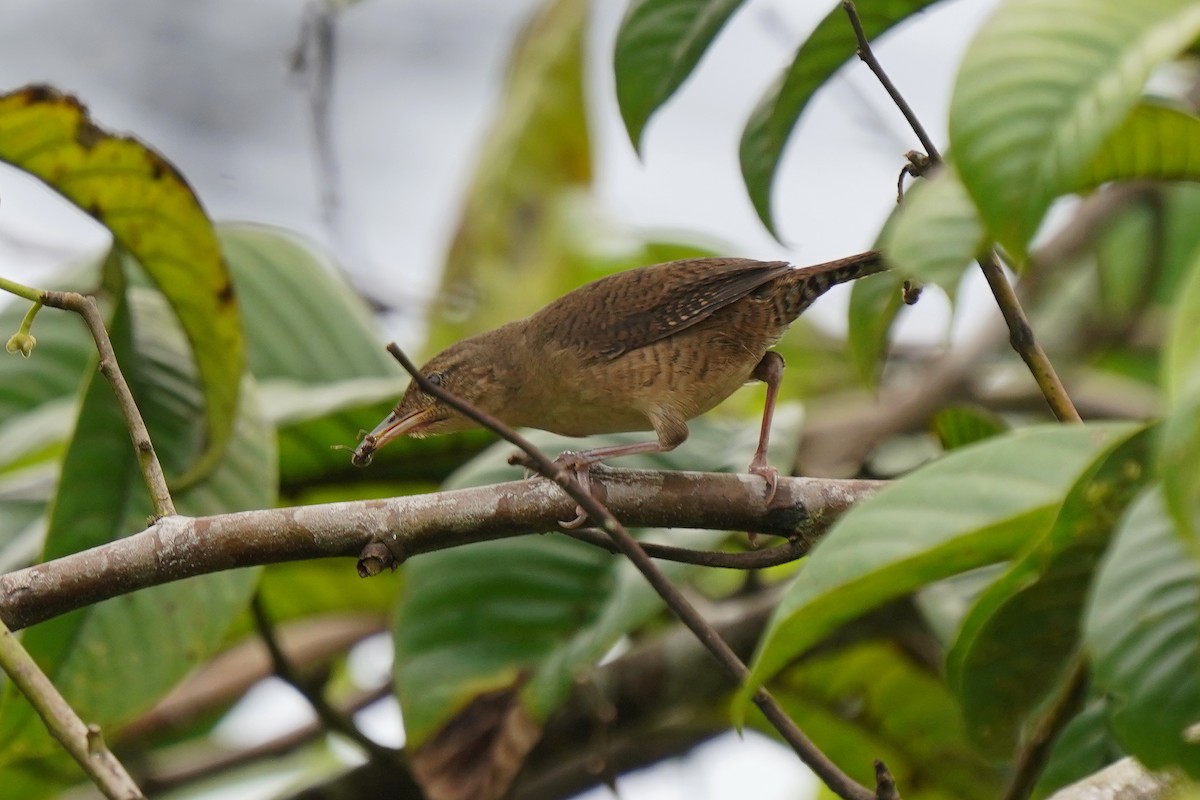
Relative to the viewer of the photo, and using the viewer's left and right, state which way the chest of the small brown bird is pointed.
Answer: facing to the left of the viewer

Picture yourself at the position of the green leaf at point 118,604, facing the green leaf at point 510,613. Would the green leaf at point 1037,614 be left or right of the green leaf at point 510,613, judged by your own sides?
right

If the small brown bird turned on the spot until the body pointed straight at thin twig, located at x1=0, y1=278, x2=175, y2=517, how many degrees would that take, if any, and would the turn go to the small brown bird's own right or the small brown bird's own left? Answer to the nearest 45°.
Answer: approximately 45° to the small brown bird's own left

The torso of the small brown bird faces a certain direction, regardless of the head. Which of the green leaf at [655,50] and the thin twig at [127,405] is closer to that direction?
the thin twig

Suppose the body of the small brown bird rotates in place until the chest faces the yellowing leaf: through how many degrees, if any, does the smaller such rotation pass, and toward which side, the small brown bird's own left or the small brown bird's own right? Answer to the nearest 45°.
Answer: approximately 45° to the small brown bird's own left

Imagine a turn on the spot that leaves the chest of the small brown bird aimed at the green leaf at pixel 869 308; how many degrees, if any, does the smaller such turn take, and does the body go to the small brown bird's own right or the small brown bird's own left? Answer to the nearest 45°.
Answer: approximately 135° to the small brown bird's own left

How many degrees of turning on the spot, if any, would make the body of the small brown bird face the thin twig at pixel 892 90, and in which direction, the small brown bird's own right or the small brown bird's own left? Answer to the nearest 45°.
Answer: approximately 135° to the small brown bird's own left

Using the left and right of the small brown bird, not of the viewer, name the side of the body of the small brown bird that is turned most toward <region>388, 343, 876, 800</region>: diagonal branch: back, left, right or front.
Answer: left

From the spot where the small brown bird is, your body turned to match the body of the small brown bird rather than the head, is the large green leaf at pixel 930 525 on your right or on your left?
on your left

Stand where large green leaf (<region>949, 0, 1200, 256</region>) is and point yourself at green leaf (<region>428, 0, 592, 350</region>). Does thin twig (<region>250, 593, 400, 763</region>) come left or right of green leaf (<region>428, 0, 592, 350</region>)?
left

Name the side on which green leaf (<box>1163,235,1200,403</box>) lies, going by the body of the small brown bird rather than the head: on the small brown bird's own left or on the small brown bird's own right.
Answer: on the small brown bird's own left

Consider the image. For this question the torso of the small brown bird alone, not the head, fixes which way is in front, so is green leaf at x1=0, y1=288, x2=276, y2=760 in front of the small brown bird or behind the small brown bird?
in front

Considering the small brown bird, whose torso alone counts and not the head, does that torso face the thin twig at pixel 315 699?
no
